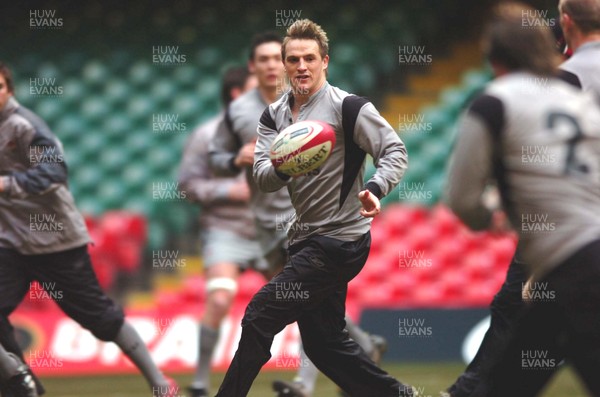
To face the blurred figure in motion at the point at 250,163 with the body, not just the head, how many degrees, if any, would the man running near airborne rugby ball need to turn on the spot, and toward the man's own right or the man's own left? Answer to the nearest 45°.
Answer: approximately 135° to the man's own right

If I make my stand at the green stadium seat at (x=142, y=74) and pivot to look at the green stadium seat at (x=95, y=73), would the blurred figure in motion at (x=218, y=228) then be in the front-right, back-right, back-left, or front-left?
back-left

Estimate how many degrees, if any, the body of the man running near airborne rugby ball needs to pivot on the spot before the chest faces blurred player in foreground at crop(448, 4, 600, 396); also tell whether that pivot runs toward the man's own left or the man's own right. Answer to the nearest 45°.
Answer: approximately 90° to the man's own left

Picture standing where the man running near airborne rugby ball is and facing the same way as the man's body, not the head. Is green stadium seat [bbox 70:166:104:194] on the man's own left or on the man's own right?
on the man's own right

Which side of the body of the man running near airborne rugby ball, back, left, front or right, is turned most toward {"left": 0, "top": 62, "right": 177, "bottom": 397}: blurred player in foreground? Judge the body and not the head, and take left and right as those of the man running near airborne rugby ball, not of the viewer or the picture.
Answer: right

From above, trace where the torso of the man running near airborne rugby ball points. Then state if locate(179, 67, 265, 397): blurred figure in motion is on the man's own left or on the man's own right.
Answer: on the man's own right

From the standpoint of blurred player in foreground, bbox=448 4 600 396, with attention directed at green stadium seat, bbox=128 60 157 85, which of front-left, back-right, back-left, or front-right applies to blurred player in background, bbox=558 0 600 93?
front-right

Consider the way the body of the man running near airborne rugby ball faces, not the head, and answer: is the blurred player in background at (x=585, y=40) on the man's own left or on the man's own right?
on the man's own left

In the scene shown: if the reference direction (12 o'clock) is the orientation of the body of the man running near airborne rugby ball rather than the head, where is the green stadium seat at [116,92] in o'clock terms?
The green stadium seat is roughly at 4 o'clock from the man running near airborne rugby ball.
